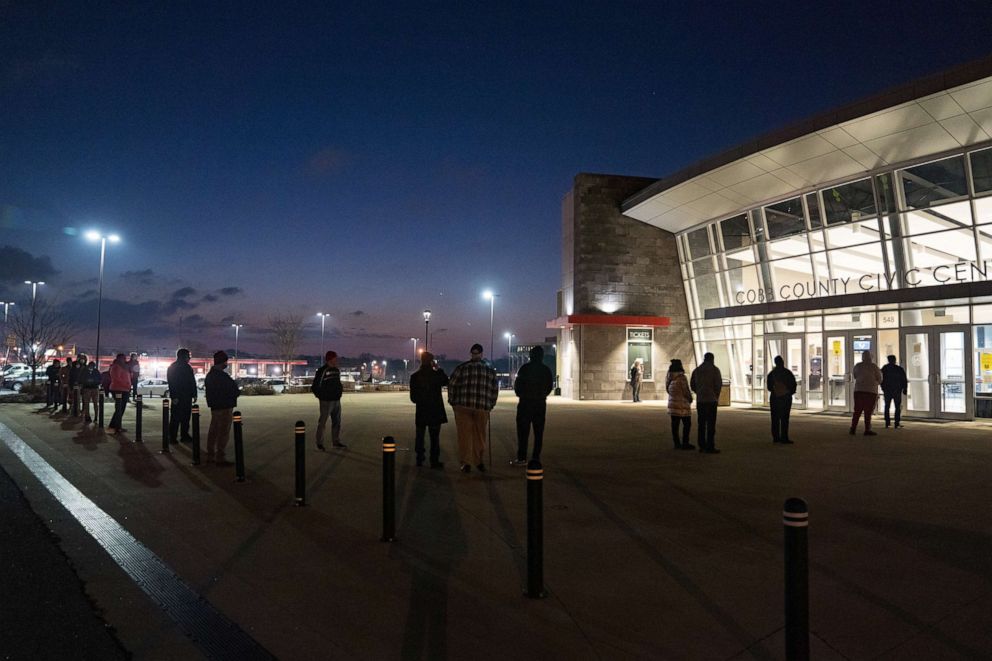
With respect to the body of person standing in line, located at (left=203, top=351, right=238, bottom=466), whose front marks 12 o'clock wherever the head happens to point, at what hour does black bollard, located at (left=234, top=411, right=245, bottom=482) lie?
The black bollard is roughly at 4 o'clock from the person standing in line.

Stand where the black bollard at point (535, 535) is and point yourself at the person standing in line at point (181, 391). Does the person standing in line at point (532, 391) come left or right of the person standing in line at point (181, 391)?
right

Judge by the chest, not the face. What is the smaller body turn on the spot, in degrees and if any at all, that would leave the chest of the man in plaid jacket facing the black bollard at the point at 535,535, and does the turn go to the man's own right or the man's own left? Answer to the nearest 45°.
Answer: approximately 180°

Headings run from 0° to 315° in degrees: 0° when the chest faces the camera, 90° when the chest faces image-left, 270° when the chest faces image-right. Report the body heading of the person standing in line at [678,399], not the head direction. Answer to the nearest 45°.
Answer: approximately 225°

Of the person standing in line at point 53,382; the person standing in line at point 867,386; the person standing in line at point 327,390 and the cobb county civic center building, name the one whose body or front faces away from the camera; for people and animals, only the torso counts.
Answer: the person standing in line at point 867,386

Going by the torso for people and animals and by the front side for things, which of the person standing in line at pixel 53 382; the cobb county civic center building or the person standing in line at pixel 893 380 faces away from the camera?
the person standing in line at pixel 893 380

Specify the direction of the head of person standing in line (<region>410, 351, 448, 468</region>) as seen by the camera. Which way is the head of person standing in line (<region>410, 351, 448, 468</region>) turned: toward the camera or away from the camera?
away from the camera

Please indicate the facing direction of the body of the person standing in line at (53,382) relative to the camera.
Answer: to the viewer's right

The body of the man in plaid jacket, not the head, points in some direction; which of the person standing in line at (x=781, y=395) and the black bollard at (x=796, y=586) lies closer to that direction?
the person standing in line

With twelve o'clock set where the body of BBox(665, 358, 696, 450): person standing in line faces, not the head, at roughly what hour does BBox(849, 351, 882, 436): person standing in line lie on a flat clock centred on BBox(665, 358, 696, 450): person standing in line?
BBox(849, 351, 882, 436): person standing in line is roughly at 12 o'clock from BBox(665, 358, 696, 450): person standing in line.

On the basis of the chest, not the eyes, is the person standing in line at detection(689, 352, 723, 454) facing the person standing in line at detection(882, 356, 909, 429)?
yes
